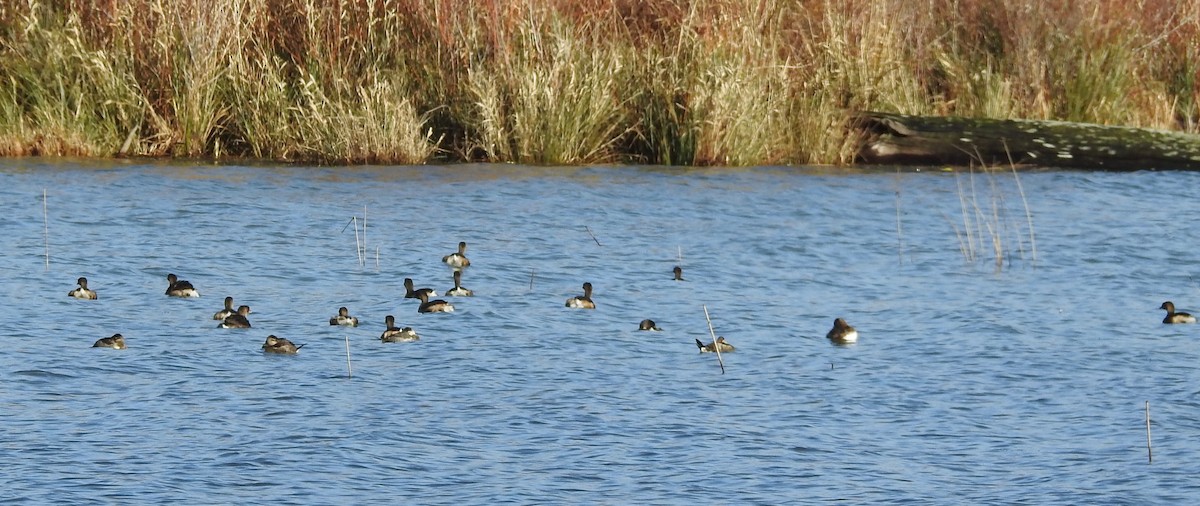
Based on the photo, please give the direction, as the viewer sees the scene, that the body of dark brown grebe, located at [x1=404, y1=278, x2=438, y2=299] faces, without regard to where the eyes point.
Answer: to the viewer's left

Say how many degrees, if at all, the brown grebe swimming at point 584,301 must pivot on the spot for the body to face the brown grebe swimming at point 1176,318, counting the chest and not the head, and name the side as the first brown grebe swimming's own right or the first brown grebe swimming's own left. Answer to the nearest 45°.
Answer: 0° — it already faces it

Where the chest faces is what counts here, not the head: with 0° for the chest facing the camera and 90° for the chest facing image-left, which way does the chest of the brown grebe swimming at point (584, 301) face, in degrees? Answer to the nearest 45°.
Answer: approximately 270°

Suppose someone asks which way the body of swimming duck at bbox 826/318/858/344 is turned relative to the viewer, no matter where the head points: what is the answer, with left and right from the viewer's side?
facing to the left of the viewer

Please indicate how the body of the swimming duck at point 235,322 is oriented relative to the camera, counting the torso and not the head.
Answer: to the viewer's right

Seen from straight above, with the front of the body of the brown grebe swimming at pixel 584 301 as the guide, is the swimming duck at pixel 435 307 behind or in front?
behind

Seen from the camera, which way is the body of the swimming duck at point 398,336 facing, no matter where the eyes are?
to the viewer's left

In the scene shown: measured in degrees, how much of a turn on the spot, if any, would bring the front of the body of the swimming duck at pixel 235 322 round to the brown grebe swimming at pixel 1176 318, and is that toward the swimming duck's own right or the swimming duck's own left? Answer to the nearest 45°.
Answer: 0° — it already faces it

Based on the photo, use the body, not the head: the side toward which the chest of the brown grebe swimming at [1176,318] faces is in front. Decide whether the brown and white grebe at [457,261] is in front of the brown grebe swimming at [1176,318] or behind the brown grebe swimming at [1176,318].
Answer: in front

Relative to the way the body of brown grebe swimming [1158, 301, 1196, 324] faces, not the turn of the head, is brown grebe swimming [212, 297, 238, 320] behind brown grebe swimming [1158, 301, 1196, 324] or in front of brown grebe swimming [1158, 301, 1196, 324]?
in front

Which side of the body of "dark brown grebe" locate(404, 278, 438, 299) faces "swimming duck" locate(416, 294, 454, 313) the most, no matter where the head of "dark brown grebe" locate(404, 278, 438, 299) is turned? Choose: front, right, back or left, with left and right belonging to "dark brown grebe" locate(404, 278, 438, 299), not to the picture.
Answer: left

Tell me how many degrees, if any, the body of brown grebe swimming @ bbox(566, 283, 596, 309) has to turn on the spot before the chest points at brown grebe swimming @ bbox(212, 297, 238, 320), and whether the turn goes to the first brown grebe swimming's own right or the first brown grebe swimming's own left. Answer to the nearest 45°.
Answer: approximately 180°

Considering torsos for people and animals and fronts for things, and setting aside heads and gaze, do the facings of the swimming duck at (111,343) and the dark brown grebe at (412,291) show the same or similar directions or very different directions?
very different directions
